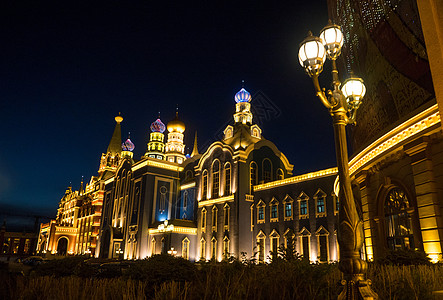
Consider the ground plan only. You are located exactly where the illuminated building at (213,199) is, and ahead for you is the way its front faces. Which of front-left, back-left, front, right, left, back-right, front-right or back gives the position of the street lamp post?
front-left

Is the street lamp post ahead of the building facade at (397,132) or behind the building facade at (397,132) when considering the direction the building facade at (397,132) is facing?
ahead

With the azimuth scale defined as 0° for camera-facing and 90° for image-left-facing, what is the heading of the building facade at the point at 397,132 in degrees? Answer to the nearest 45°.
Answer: approximately 45°

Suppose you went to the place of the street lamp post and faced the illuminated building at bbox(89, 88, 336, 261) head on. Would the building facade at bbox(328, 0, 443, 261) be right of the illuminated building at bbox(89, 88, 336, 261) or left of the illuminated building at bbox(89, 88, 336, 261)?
right

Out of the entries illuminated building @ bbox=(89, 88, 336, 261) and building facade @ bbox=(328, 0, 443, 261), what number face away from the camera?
0

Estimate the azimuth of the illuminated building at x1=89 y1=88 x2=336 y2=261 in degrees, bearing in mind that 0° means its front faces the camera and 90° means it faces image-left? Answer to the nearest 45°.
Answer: approximately 45°

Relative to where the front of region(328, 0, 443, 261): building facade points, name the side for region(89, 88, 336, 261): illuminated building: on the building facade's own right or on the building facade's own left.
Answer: on the building facade's own right

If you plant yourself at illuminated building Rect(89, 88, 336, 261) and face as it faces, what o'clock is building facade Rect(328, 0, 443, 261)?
The building facade is roughly at 10 o'clock from the illuminated building.
